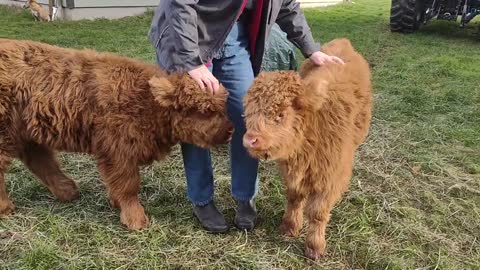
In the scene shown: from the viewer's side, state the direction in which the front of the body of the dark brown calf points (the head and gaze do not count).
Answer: to the viewer's right

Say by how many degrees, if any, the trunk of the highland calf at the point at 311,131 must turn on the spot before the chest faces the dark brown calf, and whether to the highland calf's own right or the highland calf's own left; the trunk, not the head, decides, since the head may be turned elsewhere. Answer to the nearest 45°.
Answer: approximately 45° to the highland calf's own right

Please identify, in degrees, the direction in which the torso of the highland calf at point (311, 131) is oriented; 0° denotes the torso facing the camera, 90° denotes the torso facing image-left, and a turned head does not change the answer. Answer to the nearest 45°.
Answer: approximately 45°

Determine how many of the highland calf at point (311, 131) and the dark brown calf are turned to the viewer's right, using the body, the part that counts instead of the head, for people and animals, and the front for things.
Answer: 1

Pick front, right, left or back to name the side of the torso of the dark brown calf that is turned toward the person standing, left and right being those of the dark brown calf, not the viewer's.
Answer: front

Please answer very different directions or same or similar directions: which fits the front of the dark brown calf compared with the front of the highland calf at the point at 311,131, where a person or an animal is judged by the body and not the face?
very different directions

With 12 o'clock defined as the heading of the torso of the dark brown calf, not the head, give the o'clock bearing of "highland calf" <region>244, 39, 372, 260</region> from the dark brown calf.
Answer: The highland calf is roughly at 1 o'clock from the dark brown calf.
